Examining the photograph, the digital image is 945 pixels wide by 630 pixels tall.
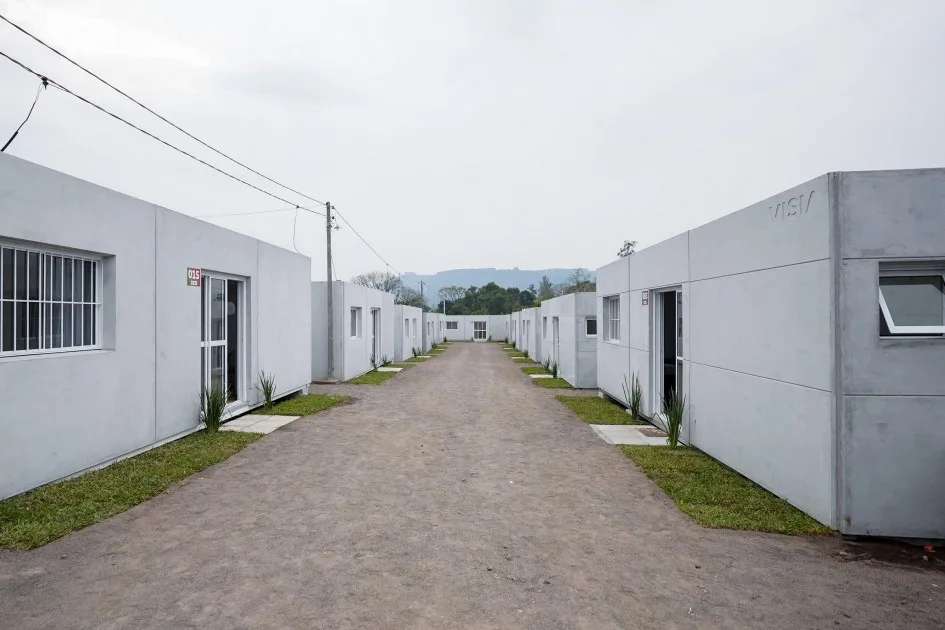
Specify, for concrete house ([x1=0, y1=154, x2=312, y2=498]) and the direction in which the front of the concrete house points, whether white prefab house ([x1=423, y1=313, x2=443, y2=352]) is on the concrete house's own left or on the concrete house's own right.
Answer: on the concrete house's own left

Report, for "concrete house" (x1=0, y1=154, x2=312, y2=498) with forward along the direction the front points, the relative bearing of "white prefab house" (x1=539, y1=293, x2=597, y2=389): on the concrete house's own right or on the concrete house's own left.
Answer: on the concrete house's own left

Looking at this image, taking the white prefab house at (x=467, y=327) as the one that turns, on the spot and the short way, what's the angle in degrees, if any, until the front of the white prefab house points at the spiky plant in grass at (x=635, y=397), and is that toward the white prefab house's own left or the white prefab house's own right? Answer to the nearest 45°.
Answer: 0° — it already faces it

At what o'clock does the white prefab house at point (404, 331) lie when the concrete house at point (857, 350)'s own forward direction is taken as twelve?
The white prefab house is roughly at 3 o'clock from the concrete house.

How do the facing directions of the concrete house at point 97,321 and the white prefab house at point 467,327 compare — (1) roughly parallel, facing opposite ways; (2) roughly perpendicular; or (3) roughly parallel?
roughly perpendicular

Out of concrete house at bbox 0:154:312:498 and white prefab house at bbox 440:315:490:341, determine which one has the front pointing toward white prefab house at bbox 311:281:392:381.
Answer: white prefab house at bbox 440:315:490:341

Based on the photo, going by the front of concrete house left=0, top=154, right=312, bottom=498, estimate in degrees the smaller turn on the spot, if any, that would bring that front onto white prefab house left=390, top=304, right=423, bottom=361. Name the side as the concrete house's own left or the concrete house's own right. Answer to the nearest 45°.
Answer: approximately 90° to the concrete house's own left

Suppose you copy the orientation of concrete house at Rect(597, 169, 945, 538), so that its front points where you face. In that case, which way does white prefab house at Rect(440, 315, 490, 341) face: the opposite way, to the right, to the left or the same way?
to the left

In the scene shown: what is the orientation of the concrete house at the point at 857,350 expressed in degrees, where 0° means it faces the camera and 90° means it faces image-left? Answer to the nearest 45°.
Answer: approximately 45°
